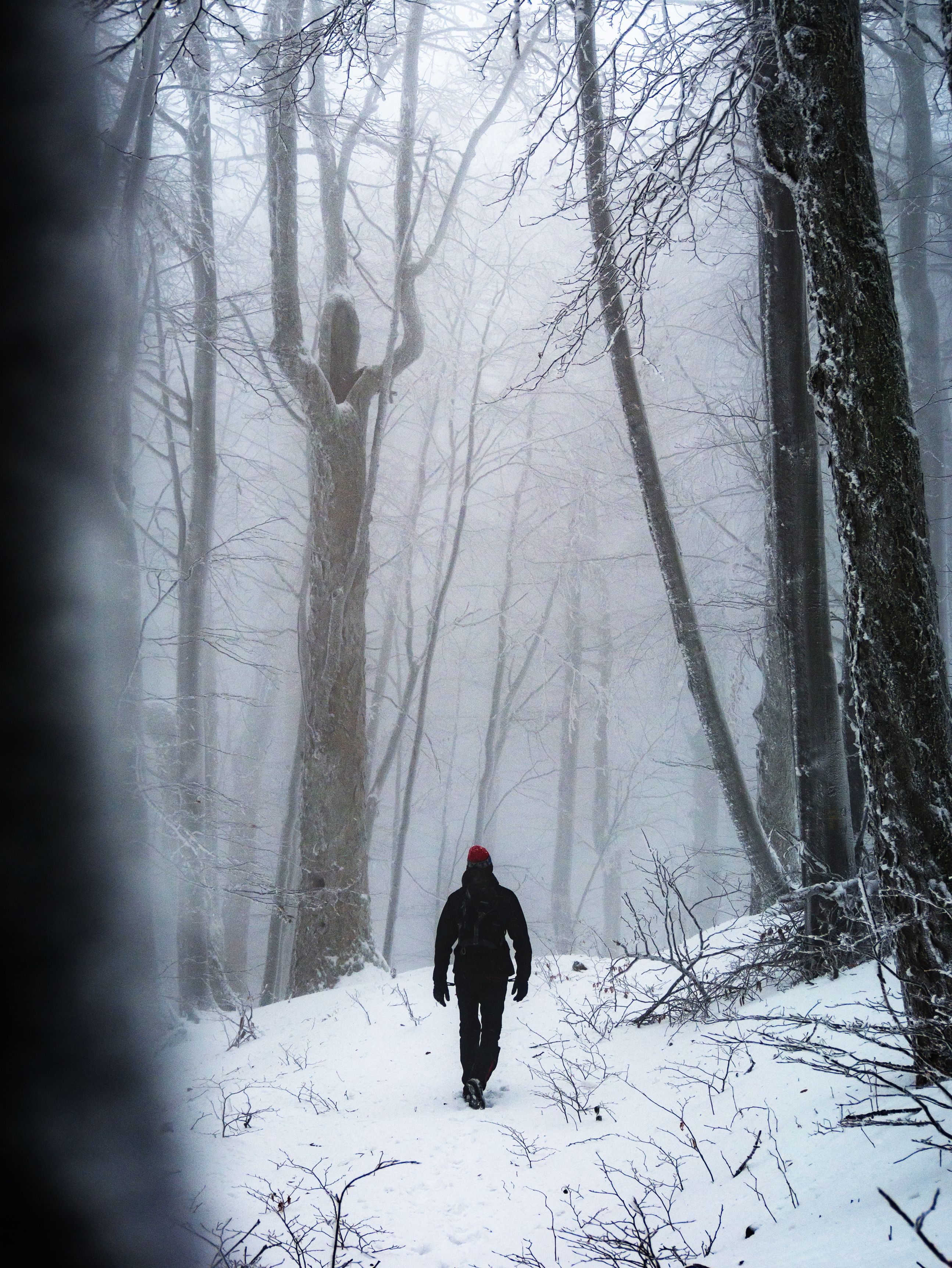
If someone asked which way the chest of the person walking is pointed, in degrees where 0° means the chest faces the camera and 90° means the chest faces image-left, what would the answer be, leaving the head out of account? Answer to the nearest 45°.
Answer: approximately 180°

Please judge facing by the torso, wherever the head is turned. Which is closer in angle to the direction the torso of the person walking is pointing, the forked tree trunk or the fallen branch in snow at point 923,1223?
the forked tree trunk

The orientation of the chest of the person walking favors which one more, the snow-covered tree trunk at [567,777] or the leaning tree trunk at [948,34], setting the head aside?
the snow-covered tree trunk

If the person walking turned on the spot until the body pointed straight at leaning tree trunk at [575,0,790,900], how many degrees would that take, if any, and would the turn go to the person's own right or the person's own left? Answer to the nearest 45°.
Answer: approximately 45° to the person's own right

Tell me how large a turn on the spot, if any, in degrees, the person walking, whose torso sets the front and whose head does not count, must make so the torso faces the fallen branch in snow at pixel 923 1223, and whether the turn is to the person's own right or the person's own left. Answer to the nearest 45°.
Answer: approximately 180°

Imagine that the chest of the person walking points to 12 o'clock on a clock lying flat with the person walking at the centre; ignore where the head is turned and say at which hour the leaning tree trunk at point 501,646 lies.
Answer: The leaning tree trunk is roughly at 12 o'clock from the person walking.
